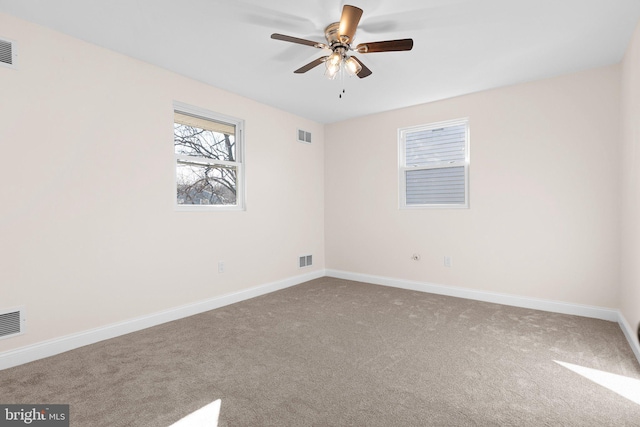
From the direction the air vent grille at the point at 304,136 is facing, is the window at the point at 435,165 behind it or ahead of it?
ahead

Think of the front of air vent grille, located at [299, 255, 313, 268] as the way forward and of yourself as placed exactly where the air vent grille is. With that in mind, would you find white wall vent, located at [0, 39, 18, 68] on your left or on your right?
on your right

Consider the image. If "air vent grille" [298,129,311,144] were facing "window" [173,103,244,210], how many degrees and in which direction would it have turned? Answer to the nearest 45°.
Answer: approximately 90° to its right

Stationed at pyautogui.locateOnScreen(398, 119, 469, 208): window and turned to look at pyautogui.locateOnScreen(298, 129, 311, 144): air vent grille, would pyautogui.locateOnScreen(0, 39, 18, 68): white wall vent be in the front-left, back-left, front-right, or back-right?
front-left

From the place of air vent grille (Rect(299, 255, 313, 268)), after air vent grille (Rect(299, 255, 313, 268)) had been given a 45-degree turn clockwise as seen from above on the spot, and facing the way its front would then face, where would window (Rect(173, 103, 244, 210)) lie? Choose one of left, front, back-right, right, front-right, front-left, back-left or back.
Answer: front-right

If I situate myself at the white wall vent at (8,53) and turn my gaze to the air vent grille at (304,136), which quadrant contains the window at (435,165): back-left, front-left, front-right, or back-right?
front-right

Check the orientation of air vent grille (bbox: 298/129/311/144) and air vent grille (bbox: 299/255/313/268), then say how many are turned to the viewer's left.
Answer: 0

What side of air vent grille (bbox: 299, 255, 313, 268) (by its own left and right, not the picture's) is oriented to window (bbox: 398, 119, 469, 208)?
front

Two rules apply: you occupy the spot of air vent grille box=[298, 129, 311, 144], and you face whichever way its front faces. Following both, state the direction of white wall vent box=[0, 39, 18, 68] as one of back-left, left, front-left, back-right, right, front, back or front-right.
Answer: right

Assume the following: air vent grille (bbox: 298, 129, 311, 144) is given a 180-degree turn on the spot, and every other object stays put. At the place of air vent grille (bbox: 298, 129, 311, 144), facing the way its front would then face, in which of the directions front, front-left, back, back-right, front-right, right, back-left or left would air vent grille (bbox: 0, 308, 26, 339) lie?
left

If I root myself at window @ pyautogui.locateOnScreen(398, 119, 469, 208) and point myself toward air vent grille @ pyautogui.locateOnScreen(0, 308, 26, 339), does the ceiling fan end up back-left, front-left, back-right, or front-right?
front-left

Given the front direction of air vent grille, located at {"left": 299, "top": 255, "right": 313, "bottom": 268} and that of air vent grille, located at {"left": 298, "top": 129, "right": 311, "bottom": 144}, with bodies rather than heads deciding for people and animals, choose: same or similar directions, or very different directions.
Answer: same or similar directions

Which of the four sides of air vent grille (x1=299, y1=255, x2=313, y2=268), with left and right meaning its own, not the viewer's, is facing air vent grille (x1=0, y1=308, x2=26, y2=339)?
right

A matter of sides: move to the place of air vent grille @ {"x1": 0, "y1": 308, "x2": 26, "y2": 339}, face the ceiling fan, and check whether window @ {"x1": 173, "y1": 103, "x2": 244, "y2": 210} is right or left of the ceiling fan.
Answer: left

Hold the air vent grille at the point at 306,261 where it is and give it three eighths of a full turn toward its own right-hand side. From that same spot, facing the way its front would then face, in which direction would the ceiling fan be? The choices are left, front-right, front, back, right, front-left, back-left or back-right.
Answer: left

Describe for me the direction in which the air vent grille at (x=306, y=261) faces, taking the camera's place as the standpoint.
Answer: facing the viewer and to the right of the viewer
